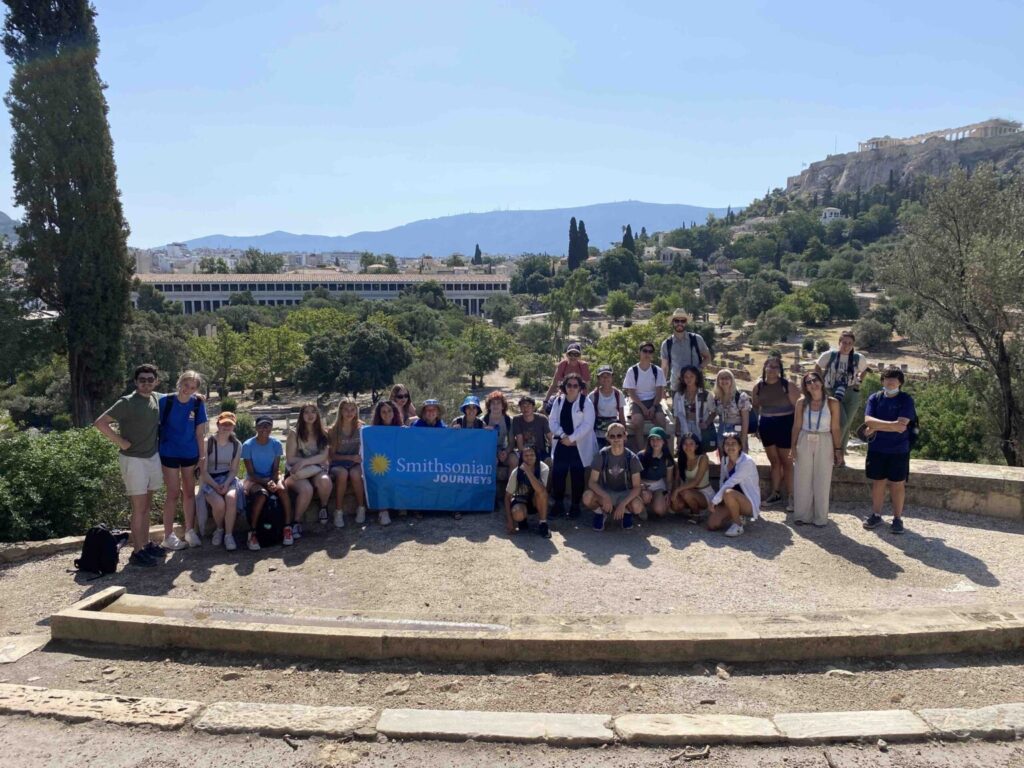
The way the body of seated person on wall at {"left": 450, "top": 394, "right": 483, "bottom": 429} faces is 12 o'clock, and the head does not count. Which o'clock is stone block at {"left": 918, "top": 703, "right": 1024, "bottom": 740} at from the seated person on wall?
The stone block is roughly at 11 o'clock from the seated person on wall.

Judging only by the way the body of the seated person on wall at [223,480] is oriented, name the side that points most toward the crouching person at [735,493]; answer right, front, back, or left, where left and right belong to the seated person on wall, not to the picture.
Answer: left

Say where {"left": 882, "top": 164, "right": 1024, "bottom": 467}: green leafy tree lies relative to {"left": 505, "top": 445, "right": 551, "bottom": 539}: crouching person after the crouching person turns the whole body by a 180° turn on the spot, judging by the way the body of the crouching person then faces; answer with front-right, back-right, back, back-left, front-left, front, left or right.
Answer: front-right

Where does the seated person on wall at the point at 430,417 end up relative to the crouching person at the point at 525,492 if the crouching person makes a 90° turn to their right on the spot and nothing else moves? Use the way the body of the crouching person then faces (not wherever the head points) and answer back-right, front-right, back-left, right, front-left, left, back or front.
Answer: front-right

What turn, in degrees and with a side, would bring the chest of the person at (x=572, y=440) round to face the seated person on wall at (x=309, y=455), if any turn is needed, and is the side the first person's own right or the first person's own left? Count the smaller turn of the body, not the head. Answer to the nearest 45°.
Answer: approximately 90° to the first person's own right

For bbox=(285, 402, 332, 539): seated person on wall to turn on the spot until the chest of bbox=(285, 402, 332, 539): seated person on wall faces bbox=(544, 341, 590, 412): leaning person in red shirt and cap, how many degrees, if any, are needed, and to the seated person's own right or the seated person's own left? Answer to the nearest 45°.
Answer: approximately 90° to the seated person's own left

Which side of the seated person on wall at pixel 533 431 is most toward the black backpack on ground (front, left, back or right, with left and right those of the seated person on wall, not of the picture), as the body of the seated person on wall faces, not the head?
right

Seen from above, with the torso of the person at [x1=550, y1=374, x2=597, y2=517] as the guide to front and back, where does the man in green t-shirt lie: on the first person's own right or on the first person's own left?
on the first person's own right
